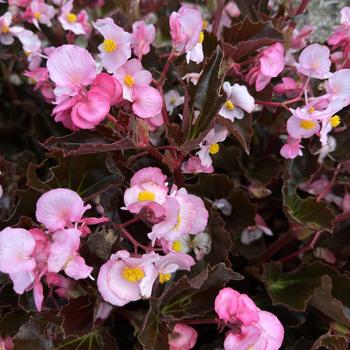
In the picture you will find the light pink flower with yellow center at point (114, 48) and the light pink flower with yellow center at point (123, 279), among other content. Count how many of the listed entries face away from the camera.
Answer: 0

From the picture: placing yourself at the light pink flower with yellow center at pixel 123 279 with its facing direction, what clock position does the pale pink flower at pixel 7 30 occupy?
The pale pink flower is roughly at 5 o'clock from the light pink flower with yellow center.

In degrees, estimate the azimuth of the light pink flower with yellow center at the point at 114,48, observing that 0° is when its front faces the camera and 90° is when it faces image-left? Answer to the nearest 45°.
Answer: approximately 45°

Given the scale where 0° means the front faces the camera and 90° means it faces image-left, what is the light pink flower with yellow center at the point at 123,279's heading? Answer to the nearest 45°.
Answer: approximately 0°
